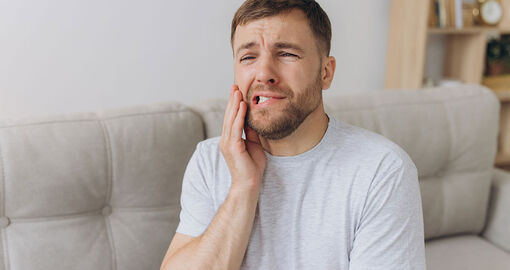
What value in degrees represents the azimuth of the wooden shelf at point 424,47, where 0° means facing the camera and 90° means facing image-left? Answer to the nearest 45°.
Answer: approximately 315°

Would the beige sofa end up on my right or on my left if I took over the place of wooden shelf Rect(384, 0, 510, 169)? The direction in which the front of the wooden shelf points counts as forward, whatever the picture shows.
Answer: on my right

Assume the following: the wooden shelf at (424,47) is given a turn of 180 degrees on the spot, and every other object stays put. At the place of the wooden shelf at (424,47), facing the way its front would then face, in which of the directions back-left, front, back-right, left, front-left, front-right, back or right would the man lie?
back-left
